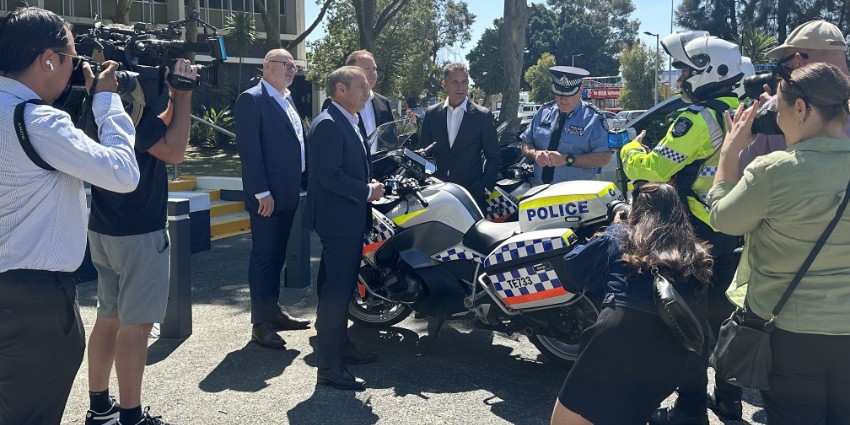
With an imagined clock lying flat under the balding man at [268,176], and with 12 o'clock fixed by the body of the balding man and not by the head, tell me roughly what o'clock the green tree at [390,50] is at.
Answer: The green tree is roughly at 8 o'clock from the balding man.

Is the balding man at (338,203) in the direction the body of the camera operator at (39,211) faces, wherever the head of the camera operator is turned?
yes

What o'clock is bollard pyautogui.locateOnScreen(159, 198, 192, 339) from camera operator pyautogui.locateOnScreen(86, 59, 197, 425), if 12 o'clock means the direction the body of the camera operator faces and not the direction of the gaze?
The bollard is roughly at 11 o'clock from the camera operator.

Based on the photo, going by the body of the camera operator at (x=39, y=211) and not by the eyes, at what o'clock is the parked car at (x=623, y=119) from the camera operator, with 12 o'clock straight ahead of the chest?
The parked car is roughly at 12 o'clock from the camera operator.

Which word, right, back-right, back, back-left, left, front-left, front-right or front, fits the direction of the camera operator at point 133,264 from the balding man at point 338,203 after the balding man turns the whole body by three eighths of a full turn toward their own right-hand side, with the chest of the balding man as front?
front

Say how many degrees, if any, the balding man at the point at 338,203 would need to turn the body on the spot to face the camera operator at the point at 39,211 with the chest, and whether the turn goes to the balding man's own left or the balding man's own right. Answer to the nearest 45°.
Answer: approximately 135° to the balding man's own right

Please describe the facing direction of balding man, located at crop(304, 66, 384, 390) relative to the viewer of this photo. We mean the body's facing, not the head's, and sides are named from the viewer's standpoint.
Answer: facing to the right of the viewer

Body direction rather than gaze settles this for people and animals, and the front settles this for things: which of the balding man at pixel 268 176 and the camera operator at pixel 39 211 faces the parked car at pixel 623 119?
the camera operator

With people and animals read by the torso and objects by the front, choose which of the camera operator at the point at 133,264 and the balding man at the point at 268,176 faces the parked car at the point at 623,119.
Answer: the camera operator

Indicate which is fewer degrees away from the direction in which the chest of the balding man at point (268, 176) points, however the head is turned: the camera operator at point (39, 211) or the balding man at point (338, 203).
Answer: the balding man

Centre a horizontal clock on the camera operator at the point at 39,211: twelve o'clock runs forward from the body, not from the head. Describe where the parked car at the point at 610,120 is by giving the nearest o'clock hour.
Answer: The parked car is roughly at 12 o'clock from the camera operator.

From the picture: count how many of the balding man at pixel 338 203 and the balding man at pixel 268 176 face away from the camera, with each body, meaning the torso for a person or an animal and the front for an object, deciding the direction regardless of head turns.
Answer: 0

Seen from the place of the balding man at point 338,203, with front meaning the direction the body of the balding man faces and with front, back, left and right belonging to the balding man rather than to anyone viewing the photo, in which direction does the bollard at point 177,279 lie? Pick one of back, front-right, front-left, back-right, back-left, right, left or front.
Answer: back-left

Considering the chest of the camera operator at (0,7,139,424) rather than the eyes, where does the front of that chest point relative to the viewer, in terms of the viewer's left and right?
facing away from the viewer and to the right of the viewer

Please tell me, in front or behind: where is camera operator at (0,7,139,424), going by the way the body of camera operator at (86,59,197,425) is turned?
behind

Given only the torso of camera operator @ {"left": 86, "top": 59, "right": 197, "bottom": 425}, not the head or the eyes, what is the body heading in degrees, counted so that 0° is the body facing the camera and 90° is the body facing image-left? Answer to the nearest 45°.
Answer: approximately 225°
